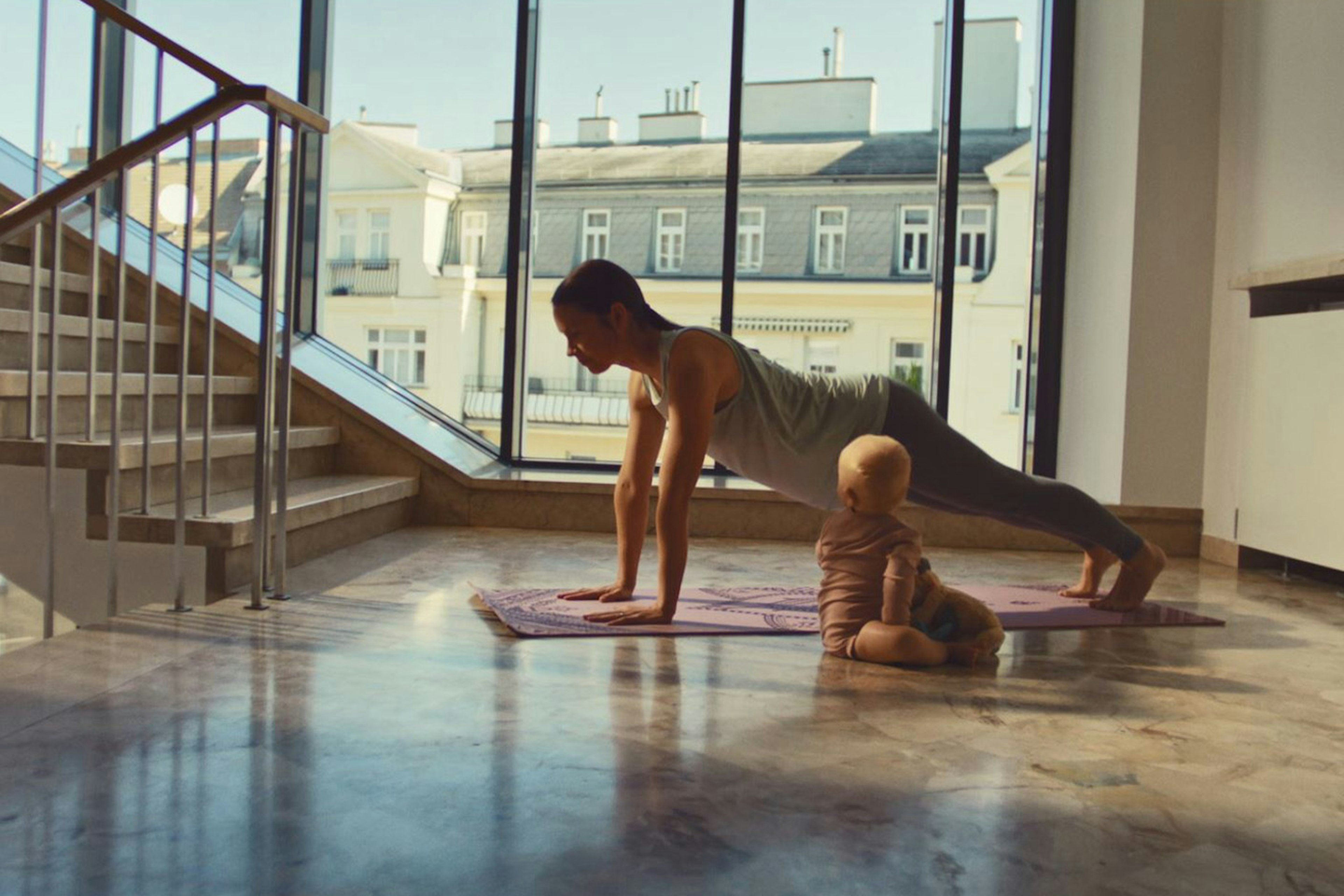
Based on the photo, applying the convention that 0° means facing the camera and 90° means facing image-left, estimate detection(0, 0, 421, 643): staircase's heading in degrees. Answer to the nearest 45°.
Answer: approximately 315°

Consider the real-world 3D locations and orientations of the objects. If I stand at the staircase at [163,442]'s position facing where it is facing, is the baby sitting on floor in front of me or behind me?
in front

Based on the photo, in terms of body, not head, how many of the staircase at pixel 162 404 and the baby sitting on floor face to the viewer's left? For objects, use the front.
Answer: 0

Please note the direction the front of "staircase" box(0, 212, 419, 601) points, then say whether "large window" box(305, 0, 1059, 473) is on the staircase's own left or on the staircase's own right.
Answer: on the staircase's own left

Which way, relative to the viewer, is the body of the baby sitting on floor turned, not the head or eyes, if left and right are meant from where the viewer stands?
facing away from the viewer and to the right of the viewer

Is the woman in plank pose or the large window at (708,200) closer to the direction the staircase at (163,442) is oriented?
the woman in plank pose

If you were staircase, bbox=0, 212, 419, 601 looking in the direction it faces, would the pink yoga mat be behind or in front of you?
in front

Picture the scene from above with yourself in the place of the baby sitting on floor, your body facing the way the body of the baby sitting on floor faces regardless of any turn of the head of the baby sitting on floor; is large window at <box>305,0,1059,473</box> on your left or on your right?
on your left

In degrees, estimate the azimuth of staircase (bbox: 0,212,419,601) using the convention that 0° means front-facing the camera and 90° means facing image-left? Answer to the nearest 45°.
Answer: approximately 315°

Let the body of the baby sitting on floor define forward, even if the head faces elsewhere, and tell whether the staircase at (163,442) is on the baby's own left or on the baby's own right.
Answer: on the baby's own left

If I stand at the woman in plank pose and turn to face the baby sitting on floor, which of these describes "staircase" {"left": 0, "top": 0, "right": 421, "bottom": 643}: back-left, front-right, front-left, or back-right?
back-right

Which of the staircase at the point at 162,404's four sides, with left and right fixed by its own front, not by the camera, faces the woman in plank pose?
front

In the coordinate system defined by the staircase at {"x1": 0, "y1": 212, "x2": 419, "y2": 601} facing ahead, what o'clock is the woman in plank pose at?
The woman in plank pose is roughly at 12 o'clock from the staircase.

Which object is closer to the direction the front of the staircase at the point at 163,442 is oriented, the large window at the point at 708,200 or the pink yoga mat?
the pink yoga mat

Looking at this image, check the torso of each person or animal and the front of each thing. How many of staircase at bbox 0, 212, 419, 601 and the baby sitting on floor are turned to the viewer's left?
0

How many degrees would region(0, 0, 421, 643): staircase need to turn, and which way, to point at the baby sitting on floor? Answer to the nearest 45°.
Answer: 0° — it already faces them
